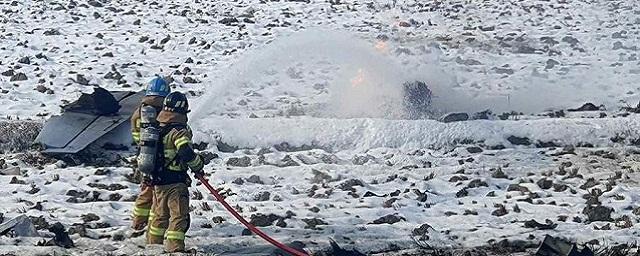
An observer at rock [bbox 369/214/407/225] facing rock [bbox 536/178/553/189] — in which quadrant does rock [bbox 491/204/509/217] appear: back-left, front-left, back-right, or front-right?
front-right

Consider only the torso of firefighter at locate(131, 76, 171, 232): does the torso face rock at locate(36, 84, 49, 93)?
no

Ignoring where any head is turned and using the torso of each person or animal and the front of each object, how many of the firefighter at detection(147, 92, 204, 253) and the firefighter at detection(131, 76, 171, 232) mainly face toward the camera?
0

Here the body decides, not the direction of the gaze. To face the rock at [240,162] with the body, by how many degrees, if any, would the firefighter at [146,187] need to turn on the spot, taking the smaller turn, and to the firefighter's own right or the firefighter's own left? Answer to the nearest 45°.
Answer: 0° — they already face it

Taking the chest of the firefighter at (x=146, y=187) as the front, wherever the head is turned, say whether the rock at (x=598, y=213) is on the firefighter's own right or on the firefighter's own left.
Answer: on the firefighter's own right

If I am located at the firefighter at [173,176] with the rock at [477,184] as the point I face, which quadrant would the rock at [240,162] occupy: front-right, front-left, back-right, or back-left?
front-left

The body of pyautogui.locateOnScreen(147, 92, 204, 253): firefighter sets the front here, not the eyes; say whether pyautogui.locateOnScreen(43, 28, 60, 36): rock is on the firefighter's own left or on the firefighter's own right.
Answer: on the firefighter's own left

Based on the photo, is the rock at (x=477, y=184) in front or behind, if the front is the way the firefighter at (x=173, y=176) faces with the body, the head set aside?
in front

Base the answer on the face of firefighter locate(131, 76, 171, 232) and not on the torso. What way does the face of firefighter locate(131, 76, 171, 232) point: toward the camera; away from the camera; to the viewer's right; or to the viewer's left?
away from the camera

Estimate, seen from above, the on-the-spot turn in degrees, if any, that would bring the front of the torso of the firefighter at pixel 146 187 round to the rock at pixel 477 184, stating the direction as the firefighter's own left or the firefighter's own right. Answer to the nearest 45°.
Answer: approximately 45° to the firefighter's own right

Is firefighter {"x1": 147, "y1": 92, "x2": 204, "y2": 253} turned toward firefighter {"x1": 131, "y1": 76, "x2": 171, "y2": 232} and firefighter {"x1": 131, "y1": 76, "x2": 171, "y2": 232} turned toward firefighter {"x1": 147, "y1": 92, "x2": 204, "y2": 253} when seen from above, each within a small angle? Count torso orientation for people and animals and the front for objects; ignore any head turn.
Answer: no

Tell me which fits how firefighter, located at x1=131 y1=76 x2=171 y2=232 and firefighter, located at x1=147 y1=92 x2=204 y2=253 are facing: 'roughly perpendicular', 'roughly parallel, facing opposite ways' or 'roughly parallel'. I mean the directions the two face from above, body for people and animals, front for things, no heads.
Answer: roughly parallel

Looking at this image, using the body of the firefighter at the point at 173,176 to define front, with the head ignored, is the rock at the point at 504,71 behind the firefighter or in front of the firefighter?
in front

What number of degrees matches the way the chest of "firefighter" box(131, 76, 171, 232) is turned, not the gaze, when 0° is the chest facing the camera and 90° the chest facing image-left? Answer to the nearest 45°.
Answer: approximately 225°

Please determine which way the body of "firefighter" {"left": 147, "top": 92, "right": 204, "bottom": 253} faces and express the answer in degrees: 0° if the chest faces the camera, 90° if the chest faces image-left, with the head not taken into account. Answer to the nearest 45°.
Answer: approximately 225°

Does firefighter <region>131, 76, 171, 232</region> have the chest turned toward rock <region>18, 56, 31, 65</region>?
no
